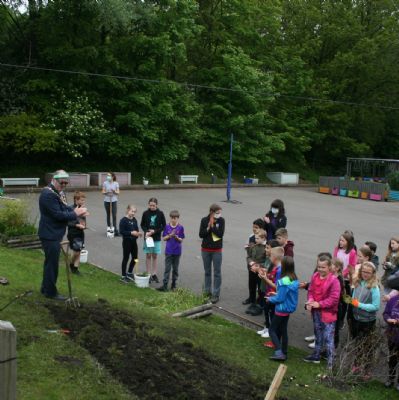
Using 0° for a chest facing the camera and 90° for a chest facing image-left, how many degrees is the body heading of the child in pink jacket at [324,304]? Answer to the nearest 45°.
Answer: approximately 45°

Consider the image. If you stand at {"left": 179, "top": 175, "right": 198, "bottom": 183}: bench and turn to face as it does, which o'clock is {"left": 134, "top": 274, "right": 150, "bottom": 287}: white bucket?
The white bucket is roughly at 12 o'clock from the bench.

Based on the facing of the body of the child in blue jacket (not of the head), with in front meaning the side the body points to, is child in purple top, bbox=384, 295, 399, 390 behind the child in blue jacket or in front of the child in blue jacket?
behind

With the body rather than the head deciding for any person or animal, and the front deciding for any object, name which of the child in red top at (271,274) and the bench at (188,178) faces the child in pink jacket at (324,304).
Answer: the bench

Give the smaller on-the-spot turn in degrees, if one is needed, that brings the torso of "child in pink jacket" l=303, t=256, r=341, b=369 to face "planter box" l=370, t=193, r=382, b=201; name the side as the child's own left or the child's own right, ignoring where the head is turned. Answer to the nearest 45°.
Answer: approximately 135° to the child's own right

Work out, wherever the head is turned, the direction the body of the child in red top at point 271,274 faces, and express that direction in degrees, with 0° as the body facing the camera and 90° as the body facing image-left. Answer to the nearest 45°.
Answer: approximately 90°

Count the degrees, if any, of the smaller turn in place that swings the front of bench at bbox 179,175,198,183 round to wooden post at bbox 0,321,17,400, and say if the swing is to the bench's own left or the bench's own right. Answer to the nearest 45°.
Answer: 0° — it already faces it

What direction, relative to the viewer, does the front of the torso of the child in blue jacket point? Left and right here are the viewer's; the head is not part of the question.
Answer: facing to the left of the viewer

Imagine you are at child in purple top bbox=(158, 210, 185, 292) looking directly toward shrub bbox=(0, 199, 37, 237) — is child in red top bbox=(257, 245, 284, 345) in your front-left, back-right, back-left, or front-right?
back-left

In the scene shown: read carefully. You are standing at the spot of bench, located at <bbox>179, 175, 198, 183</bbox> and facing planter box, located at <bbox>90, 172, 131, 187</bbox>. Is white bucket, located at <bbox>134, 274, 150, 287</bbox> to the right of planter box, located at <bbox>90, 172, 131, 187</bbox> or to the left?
left

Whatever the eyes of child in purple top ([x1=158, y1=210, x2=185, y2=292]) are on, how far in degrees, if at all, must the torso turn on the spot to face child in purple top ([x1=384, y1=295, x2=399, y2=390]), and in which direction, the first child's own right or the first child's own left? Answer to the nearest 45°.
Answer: approximately 45° to the first child's own left

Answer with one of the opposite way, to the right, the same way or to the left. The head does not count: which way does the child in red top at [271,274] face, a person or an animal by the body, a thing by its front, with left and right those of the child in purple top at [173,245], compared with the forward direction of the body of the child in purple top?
to the right
